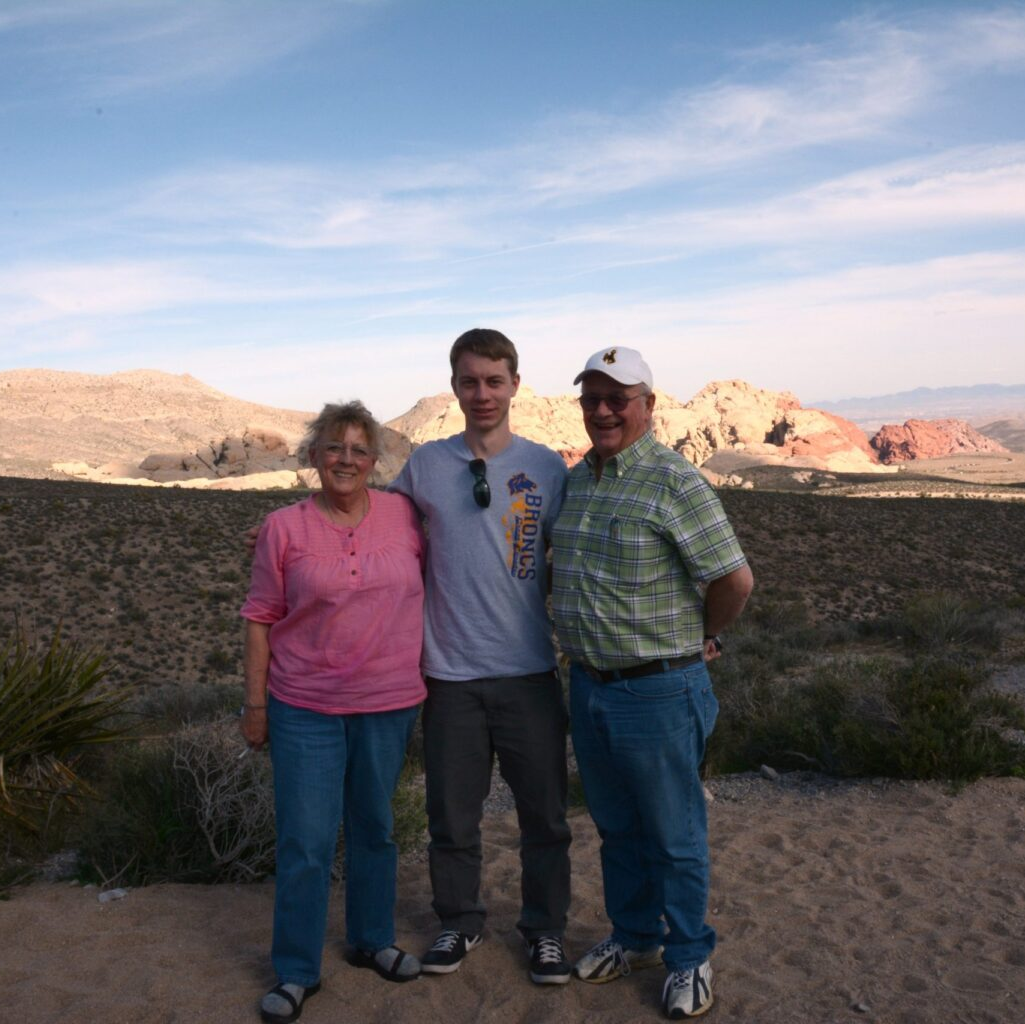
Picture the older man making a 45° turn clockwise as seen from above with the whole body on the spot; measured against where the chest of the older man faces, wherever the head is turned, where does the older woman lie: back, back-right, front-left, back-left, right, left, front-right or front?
front

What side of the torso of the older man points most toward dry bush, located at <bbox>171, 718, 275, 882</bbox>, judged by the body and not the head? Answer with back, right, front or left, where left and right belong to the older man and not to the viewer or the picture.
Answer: right

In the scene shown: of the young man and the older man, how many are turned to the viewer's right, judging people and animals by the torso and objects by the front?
0

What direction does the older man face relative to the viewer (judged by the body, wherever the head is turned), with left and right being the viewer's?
facing the viewer and to the left of the viewer

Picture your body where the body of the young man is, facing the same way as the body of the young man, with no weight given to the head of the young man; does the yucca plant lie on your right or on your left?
on your right

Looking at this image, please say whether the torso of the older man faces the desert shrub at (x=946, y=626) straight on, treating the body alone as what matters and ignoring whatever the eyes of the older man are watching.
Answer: no

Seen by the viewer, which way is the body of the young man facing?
toward the camera

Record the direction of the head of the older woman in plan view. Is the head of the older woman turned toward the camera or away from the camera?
toward the camera

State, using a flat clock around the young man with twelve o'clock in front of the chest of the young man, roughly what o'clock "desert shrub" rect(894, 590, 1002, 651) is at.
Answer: The desert shrub is roughly at 7 o'clock from the young man.

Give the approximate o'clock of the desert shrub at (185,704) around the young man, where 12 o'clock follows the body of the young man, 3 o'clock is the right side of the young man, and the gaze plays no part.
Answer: The desert shrub is roughly at 5 o'clock from the young man.

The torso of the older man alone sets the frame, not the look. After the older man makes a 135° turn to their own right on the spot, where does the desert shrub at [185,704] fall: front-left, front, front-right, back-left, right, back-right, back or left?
front-left

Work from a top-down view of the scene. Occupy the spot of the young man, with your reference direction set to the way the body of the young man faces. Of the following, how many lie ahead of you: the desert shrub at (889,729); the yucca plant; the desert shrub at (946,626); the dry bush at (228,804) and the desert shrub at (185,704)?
0

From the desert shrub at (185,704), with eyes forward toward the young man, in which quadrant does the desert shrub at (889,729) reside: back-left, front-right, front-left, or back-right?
front-left

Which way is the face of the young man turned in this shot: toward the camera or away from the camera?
toward the camera

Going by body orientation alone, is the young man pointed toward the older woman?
no

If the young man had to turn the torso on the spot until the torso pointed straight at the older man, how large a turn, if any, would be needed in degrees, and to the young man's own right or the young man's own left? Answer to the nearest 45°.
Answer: approximately 45° to the young man's own left
